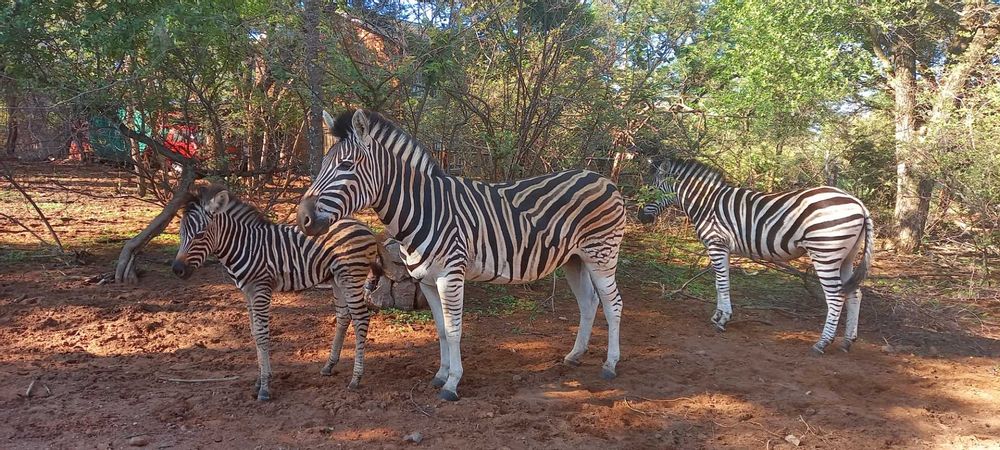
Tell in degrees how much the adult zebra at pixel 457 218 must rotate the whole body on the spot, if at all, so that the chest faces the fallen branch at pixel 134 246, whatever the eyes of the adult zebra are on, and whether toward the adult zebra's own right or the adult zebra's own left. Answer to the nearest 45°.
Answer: approximately 90° to the adult zebra's own right

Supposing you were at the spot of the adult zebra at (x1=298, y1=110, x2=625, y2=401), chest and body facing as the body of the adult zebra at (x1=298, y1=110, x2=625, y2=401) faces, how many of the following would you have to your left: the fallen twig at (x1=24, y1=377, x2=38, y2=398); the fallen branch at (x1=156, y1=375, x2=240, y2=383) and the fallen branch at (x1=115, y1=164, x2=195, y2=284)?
0

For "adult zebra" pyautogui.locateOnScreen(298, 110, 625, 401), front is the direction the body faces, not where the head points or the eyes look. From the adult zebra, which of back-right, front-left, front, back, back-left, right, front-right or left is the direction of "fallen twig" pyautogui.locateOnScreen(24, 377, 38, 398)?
front-right

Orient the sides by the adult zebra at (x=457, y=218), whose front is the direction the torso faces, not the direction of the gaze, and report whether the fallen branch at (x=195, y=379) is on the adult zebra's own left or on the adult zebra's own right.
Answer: on the adult zebra's own right

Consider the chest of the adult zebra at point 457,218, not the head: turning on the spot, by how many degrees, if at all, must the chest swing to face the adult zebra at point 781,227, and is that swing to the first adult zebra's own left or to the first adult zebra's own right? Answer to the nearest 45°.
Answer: approximately 180°

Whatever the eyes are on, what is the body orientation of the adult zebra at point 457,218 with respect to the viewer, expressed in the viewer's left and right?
facing the viewer and to the left of the viewer

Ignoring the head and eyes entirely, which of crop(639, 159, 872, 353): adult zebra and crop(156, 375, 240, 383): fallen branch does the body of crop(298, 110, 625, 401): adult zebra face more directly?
the fallen branch

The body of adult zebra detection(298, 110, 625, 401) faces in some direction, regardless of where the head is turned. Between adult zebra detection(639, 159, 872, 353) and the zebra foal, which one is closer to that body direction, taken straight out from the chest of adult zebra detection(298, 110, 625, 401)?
the zebra foal
